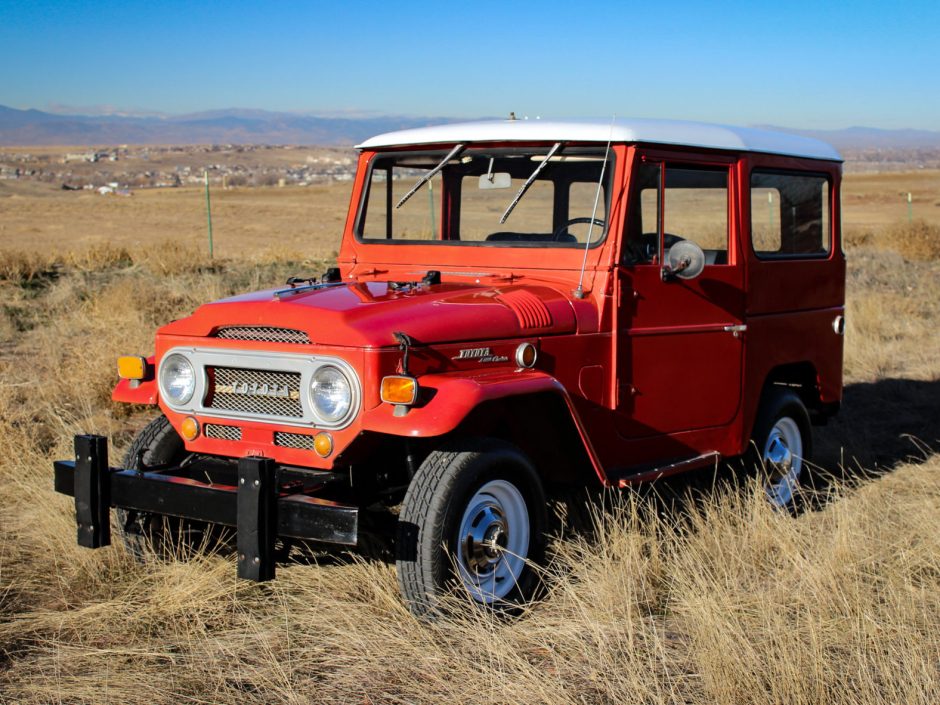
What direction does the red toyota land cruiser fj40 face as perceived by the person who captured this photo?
facing the viewer and to the left of the viewer
